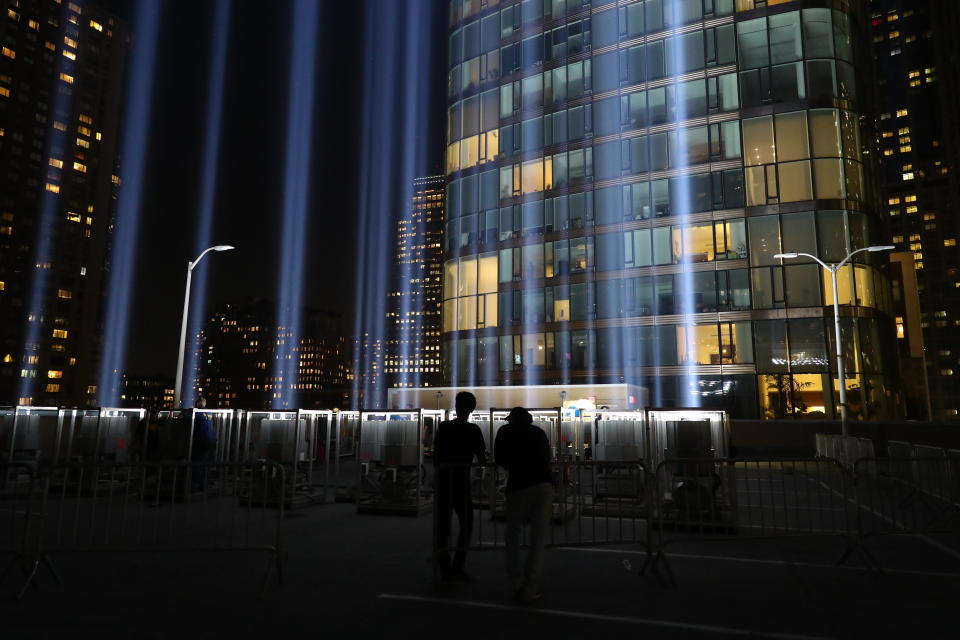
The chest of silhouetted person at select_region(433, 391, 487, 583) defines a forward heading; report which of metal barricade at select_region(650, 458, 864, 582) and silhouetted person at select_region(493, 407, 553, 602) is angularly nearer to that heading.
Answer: the metal barricade

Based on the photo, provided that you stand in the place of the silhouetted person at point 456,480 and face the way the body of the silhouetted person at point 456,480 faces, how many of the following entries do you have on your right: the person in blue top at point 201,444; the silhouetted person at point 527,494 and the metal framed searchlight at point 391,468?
1

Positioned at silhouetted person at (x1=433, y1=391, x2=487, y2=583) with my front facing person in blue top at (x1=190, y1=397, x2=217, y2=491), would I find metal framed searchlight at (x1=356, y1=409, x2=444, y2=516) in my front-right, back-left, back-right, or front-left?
front-right

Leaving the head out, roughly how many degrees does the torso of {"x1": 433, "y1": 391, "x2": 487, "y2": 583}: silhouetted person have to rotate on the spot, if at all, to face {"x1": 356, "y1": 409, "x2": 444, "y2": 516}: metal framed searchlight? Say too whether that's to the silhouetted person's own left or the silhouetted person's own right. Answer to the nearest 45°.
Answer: approximately 45° to the silhouetted person's own left

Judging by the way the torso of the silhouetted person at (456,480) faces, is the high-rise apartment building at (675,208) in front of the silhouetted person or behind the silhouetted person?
in front

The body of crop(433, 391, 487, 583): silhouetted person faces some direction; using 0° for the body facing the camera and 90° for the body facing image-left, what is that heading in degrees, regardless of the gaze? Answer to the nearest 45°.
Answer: approximately 225°

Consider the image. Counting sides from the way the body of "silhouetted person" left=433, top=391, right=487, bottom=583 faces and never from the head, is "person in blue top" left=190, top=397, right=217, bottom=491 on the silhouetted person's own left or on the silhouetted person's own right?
on the silhouetted person's own left

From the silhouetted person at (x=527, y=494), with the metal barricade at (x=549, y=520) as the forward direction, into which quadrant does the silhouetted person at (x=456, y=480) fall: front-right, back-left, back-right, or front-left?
front-left

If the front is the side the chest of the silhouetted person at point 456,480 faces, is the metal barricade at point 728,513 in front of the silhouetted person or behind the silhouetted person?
in front

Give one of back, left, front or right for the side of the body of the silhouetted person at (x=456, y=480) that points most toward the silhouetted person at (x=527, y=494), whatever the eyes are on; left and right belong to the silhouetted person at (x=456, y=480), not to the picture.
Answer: right

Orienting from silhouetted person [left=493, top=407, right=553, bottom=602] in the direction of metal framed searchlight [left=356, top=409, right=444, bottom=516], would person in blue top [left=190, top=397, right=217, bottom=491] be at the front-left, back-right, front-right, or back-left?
front-left

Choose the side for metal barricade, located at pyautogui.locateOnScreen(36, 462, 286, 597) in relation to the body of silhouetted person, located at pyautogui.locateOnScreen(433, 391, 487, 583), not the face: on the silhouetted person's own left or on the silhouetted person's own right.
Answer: on the silhouetted person's own left
